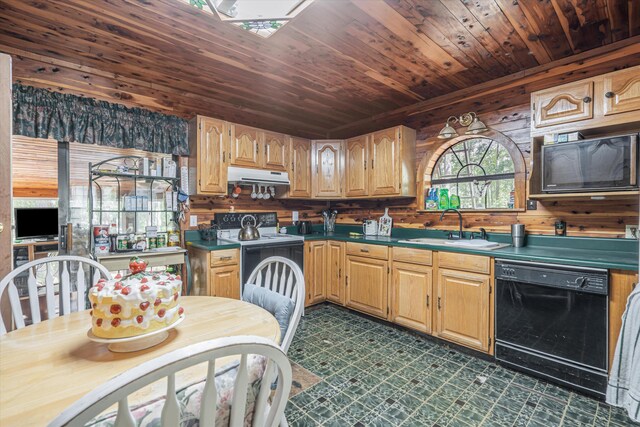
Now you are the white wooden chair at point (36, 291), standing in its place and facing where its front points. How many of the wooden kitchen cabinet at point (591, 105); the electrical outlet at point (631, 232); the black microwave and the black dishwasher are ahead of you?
4

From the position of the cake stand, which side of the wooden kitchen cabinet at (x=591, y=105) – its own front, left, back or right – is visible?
front

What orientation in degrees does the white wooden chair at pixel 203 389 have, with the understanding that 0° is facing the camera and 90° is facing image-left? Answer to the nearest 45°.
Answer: approximately 135°

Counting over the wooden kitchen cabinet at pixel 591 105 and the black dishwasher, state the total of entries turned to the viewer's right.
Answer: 0

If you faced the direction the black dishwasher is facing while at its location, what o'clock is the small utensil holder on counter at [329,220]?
The small utensil holder on counter is roughly at 2 o'clock from the black dishwasher.

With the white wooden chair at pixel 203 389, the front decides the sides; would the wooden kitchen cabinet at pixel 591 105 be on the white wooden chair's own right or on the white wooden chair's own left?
on the white wooden chair's own right

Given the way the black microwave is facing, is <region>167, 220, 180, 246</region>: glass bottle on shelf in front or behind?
in front

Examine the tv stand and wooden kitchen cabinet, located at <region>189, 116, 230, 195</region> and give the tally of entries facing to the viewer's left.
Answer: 0

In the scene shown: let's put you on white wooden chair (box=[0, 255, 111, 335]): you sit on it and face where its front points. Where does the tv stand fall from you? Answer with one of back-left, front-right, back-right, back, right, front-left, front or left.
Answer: back-left

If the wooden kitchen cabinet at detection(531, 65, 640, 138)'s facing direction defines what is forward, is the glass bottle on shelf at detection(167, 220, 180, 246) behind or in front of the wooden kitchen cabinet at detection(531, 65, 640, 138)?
in front

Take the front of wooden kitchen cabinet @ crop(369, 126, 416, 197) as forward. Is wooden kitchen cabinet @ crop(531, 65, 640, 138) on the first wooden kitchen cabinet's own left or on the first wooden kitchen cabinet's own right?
on the first wooden kitchen cabinet's own left
